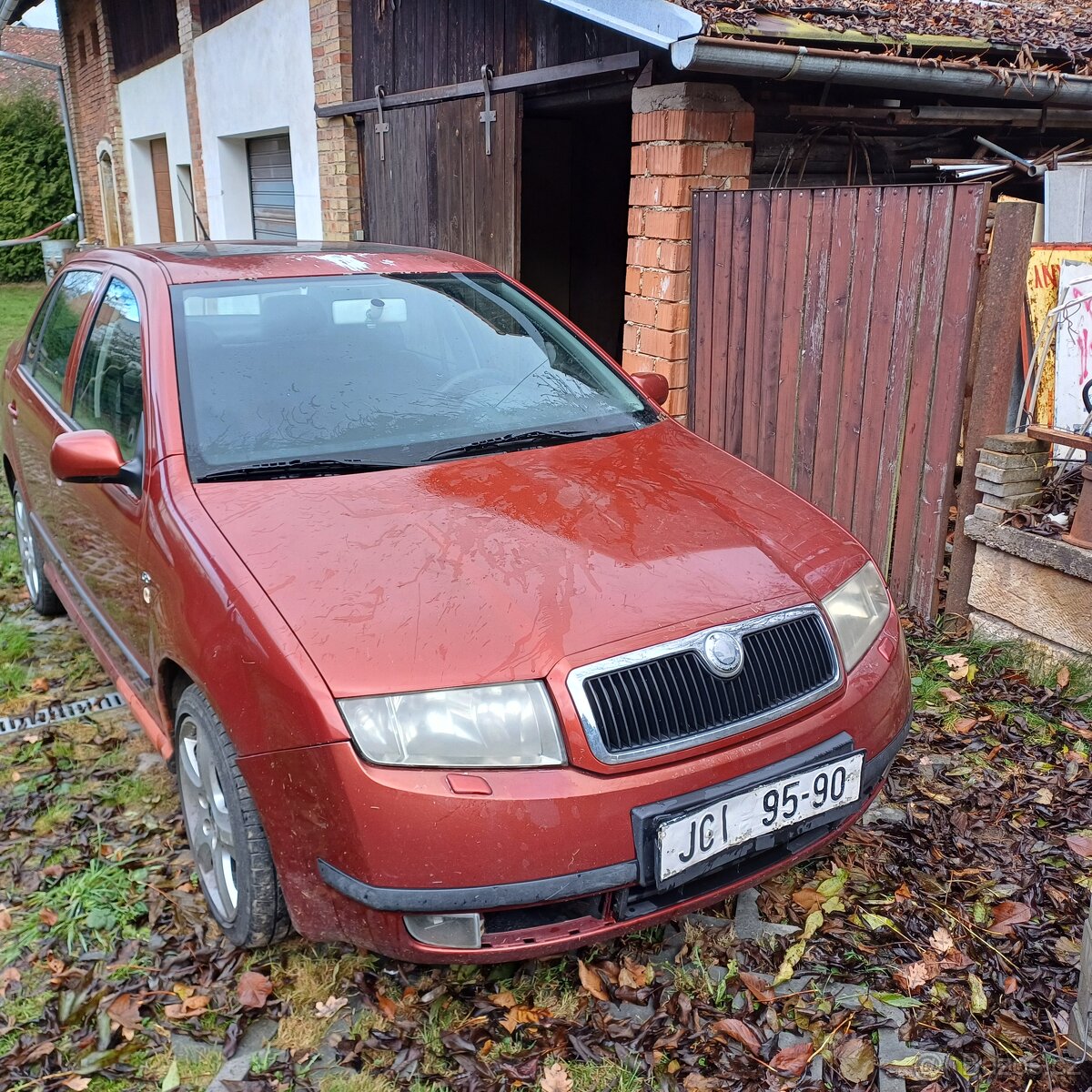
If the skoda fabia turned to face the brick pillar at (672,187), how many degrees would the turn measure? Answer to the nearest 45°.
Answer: approximately 135° to its left

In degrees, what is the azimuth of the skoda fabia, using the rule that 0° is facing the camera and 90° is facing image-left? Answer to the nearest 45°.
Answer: approximately 315°

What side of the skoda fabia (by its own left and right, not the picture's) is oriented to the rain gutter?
left

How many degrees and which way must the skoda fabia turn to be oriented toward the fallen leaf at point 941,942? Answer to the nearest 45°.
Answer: approximately 45° to its left

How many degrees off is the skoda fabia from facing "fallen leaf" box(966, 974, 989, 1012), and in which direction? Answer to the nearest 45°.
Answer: approximately 45° to its left

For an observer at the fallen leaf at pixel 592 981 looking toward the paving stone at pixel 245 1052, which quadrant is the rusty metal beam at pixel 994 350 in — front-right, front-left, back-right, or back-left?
back-right

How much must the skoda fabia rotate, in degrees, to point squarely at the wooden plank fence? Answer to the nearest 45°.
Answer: approximately 90° to its left

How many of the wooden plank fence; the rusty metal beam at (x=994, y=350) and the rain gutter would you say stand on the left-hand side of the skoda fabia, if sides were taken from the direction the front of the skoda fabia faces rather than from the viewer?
3

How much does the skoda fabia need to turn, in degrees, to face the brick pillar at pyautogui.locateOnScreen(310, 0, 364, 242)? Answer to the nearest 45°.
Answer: approximately 135° to its left
